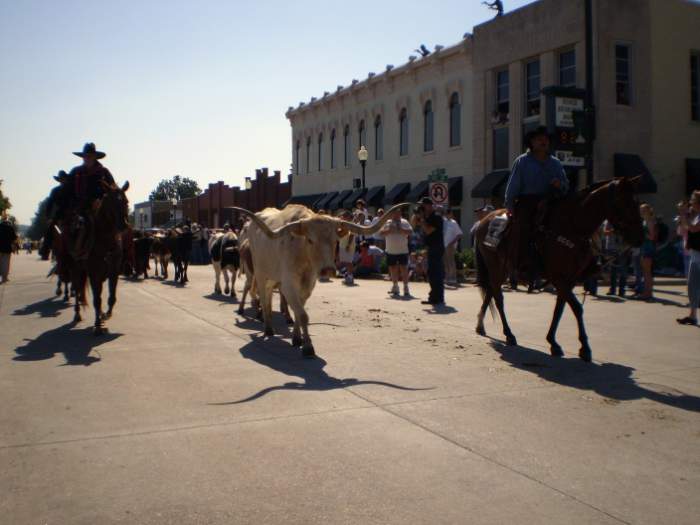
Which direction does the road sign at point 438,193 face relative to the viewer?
toward the camera

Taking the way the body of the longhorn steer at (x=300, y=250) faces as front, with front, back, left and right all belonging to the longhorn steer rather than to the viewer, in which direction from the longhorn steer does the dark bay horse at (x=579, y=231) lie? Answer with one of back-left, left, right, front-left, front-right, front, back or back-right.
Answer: front-left

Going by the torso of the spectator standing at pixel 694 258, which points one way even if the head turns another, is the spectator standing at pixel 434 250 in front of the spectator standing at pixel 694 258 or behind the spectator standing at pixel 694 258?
in front

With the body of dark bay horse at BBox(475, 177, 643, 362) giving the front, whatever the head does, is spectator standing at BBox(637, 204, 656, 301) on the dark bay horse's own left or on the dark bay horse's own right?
on the dark bay horse's own left

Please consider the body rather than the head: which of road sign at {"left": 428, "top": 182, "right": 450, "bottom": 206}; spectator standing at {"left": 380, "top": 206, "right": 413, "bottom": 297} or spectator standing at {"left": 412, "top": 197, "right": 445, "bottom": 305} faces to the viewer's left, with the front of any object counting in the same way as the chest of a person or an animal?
spectator standing at {"left": 412, "top": 197, "right": 445, "bottom": 305}

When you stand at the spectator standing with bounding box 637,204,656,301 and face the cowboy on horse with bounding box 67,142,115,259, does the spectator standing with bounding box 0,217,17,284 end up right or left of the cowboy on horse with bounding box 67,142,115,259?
right

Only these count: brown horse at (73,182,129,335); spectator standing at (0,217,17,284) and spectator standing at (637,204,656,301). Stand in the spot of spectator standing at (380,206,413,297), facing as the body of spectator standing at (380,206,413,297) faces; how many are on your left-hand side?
1

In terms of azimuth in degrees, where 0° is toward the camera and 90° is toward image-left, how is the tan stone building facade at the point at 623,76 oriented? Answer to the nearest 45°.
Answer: approximately 45°

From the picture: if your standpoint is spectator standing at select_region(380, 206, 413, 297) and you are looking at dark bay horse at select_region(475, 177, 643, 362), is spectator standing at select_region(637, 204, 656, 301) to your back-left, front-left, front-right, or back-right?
front-left

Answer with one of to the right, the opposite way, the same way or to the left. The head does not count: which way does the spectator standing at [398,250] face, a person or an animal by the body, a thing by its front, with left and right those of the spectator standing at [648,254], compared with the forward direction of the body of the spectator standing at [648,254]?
to the left

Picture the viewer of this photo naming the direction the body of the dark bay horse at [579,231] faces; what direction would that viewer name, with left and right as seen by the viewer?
facing the viewer and to the right of the viewer

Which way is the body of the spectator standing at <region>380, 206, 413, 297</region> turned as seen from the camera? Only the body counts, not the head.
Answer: toward the camera

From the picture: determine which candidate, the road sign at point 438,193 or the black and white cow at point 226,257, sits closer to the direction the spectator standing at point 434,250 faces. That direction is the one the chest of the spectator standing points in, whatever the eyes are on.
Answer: the black and white cow

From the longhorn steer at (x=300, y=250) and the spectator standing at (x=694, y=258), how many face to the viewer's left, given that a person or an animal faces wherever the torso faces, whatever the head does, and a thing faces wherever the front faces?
1

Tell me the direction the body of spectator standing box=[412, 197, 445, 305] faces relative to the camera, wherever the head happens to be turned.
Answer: to the viewer's left

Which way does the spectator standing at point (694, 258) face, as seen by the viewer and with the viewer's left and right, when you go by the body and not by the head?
facing to the left of the viewer

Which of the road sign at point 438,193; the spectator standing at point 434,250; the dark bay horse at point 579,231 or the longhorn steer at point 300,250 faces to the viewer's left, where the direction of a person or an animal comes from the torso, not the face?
the spectator standing

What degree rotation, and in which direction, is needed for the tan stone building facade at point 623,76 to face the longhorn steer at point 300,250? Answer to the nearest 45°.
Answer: approximately 45° to its left
